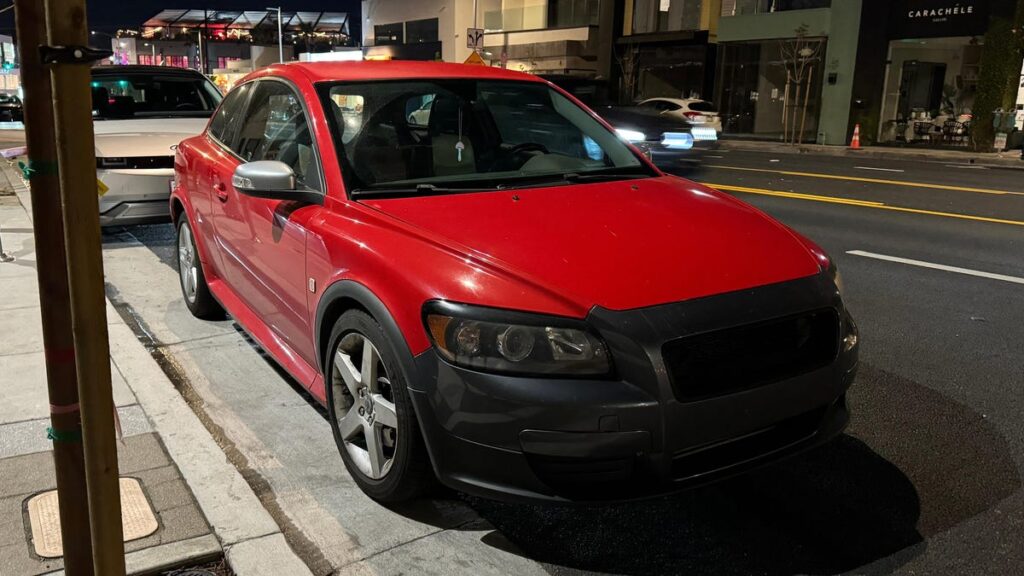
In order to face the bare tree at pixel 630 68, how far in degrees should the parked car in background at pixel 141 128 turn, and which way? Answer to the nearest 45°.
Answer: approximately 135° to its left

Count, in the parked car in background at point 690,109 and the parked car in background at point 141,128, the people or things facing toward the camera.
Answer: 1

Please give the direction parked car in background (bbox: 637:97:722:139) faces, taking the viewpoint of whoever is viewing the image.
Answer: facing away from the viewer and to the left of the viewer

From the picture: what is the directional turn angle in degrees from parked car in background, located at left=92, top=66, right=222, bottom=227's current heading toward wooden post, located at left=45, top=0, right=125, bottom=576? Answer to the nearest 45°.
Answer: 0° — it already faces it

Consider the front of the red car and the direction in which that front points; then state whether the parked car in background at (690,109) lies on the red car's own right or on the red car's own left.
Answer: on the red car's own left

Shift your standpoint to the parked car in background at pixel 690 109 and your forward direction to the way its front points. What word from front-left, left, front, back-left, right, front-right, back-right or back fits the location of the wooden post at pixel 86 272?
back-left

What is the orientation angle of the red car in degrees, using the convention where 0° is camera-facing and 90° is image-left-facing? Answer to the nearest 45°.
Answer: approximately 315°

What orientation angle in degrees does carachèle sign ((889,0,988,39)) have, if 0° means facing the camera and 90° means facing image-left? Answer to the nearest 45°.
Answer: approximately 45°

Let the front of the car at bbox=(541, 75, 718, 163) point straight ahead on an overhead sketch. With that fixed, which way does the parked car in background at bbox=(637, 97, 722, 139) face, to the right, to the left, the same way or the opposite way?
the opposite way

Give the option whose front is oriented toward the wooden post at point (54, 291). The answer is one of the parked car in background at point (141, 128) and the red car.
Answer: the parked car in background

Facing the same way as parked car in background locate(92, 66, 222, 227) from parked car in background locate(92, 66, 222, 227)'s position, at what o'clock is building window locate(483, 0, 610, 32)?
The building window is roughly at 7 o'clock from the parked car in background.

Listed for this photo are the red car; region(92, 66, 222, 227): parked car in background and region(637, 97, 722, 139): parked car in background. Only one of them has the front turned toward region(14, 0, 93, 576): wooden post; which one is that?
region(92, 66, 222, 227): parked car in background

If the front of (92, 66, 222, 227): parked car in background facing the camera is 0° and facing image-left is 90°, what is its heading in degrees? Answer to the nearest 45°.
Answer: approximately 0°

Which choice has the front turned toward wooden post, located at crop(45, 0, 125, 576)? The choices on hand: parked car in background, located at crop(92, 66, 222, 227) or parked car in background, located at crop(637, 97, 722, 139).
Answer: parked car in background, located at crop(92, 66, 222, 227)

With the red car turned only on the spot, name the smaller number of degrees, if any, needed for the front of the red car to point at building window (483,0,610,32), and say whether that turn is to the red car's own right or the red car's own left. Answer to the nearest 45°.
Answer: approximately 135° to the red car's own left
